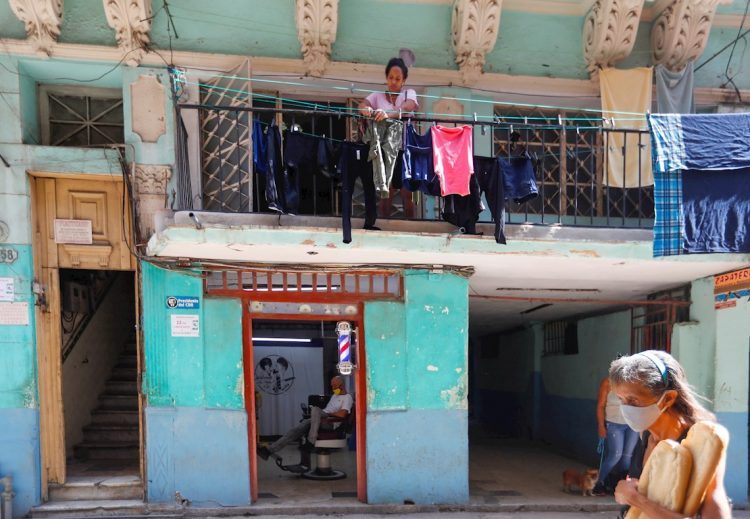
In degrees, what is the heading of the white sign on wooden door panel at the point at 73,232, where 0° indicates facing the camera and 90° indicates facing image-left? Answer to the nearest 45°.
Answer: approximately 0°

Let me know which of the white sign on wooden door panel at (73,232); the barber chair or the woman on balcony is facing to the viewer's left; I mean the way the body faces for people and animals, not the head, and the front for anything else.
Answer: the barber chair

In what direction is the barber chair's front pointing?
to the viewer's left

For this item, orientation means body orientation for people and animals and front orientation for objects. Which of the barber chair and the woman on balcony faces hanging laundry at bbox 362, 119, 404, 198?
the woman on balcony
